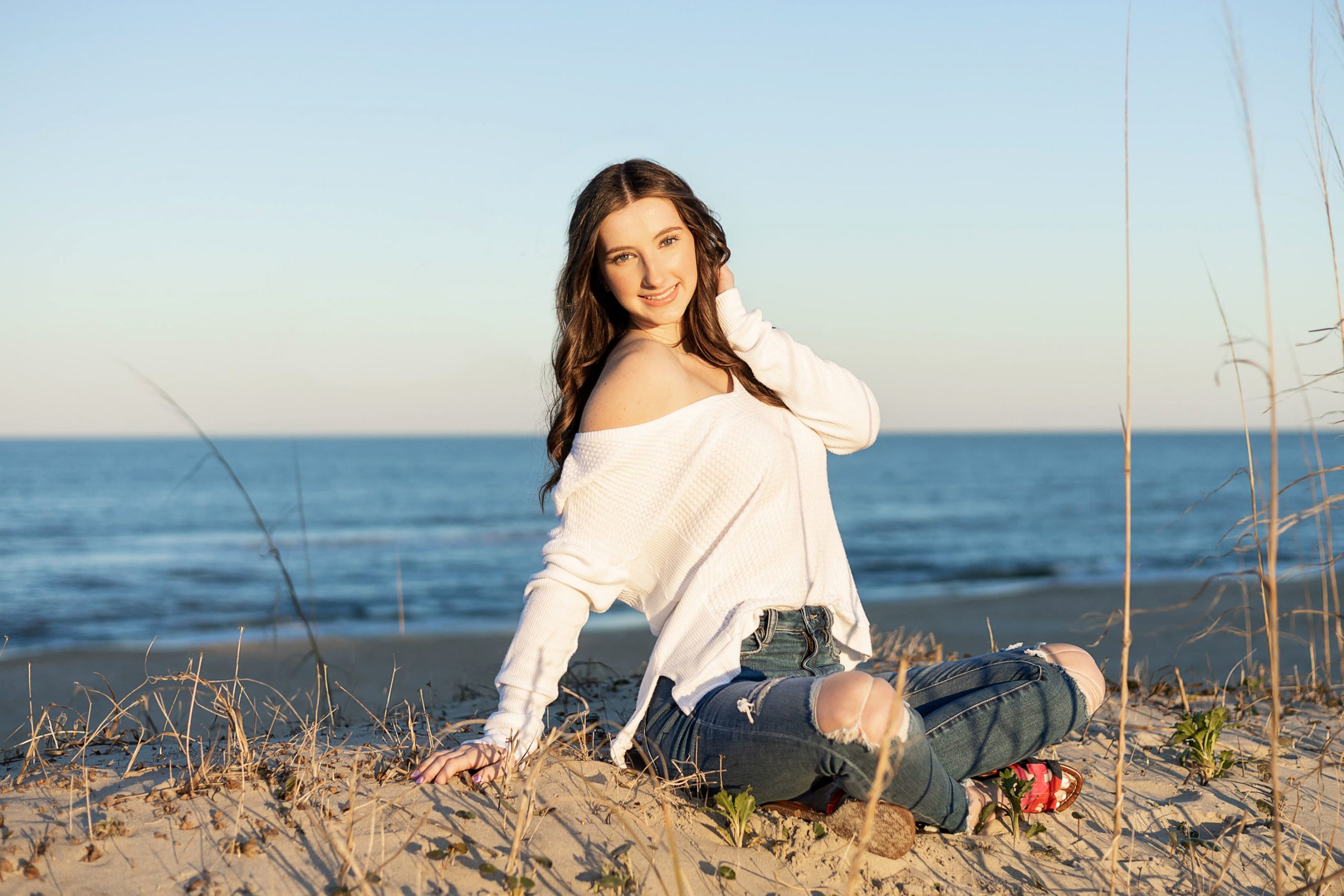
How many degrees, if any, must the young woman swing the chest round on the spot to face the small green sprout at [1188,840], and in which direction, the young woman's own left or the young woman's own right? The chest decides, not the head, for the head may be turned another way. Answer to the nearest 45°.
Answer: approximately 45° to the young woman's own left

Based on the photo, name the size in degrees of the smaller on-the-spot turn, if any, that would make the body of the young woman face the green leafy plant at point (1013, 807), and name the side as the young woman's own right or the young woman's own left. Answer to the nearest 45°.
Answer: approximately 45° to the young woman's own left

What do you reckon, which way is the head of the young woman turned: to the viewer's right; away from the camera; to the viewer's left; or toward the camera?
toward the camera

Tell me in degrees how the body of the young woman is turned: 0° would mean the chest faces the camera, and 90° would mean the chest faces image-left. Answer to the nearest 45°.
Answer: approximately 315°

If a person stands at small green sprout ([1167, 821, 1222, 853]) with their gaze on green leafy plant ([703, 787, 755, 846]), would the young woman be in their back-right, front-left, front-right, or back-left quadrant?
front-right

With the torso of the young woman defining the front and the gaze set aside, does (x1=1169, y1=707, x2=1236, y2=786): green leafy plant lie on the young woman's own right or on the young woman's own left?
on the young woman's own left

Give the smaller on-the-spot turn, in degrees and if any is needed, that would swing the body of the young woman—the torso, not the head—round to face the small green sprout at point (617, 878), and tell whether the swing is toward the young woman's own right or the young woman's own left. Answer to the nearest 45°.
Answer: approximately 45° to the young woman's own right
